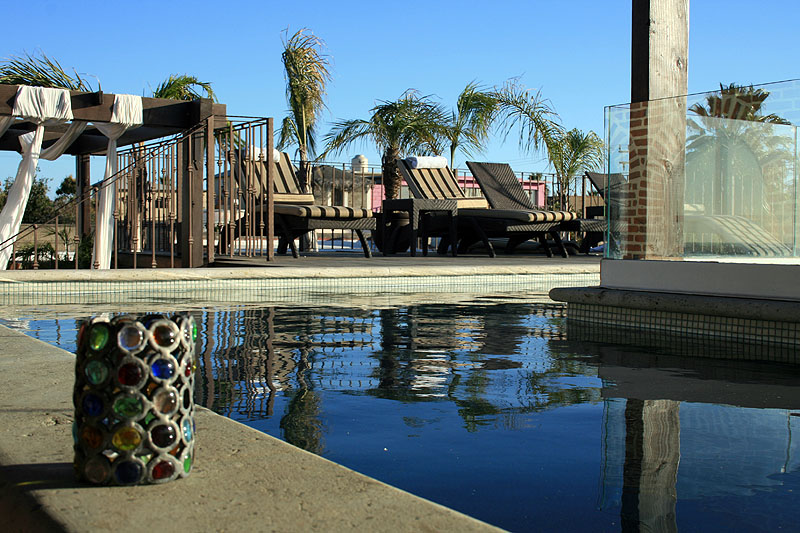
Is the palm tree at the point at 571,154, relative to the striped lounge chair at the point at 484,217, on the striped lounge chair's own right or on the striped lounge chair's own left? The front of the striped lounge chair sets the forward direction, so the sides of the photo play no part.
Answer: on the striped lounge chair's own left

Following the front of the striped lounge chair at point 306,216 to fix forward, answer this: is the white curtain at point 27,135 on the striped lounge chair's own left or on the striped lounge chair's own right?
on the striped lounge chair's own right

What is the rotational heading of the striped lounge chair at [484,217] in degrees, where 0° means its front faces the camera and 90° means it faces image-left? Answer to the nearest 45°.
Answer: approximately 315°

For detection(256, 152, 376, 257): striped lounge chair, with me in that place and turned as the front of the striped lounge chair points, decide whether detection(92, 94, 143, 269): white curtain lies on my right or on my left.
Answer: on my right

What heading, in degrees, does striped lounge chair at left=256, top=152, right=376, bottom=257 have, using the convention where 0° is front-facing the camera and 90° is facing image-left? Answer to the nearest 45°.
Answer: approximately 315°

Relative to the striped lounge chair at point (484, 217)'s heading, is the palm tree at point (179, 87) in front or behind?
behind

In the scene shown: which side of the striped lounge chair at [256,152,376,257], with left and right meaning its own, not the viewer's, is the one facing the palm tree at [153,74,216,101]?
back

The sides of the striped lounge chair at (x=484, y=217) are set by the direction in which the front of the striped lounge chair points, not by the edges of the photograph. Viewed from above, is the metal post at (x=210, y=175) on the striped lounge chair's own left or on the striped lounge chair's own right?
on the striped lounge chair's own right
